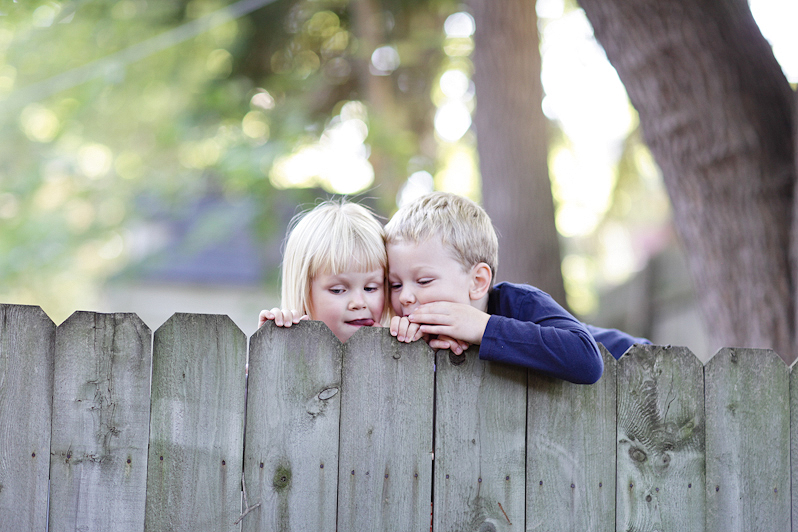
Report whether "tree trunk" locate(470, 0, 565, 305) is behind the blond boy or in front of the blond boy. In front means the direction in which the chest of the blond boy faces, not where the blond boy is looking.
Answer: behind

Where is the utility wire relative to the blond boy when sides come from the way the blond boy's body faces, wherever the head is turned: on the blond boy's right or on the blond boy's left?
on the blond boy's right

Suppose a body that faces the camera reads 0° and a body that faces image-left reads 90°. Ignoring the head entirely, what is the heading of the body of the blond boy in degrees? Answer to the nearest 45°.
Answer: approximately 45°
